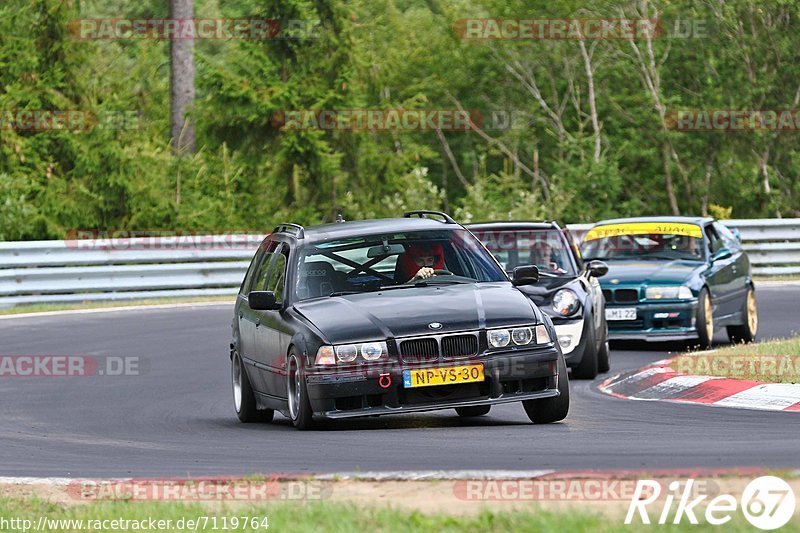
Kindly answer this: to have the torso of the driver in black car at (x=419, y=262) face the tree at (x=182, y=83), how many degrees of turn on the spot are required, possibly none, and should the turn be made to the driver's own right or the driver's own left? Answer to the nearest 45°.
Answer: approximately 180°

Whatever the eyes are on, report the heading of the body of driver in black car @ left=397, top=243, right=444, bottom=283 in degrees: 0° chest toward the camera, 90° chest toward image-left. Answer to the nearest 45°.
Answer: approximately 0°
